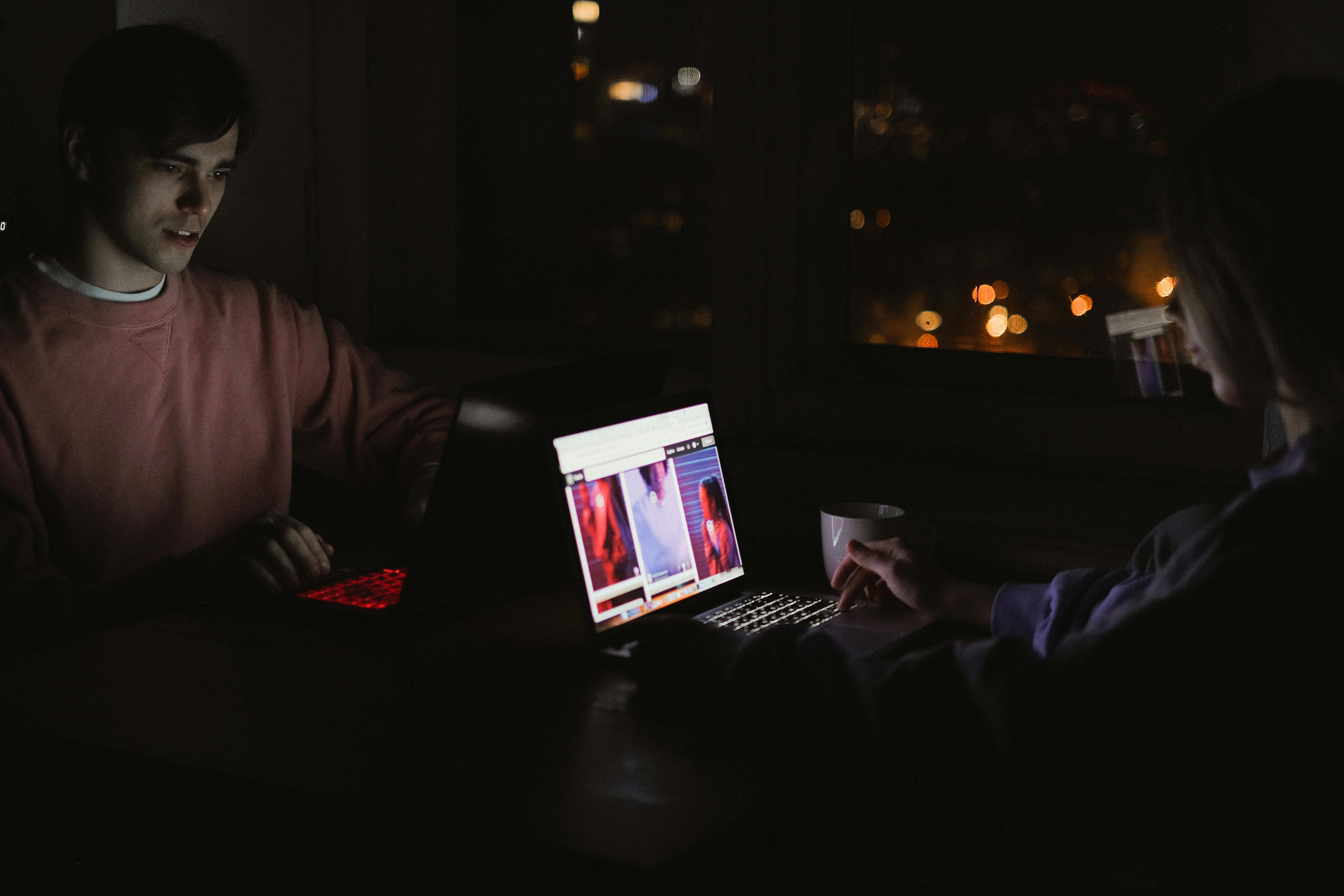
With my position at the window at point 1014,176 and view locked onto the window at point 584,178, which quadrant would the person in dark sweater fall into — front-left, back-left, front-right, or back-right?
back-left

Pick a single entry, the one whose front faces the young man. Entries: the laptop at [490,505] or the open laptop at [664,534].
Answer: the laptop

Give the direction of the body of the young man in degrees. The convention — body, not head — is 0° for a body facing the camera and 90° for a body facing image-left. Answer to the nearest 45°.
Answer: approximately 315°

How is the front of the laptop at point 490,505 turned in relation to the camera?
facing away from the viewer and to the left of the viewer

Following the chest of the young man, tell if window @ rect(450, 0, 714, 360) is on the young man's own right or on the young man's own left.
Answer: on the young man's own left

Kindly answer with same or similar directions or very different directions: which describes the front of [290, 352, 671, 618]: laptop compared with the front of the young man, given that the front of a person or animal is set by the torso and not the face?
very different directions

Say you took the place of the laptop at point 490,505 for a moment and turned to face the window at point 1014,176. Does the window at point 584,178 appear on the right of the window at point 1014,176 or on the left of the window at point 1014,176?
left

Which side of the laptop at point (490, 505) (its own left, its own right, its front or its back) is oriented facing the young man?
front

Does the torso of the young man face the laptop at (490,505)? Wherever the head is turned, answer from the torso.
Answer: yes

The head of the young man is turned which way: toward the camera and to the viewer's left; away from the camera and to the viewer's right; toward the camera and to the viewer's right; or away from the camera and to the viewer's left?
toward the camera and to the viewer's right

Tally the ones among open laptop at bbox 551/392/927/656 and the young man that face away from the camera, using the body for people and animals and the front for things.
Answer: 0

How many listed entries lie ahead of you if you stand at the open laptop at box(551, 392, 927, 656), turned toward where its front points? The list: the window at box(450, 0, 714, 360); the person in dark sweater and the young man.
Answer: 1
